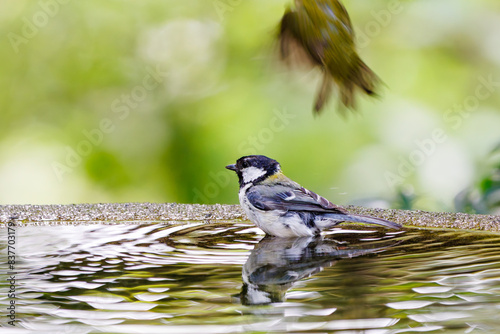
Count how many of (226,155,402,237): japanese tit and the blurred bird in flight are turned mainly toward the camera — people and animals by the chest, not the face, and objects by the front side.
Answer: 0

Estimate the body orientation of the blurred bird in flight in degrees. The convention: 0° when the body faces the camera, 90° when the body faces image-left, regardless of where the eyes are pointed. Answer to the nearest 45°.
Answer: approximately 135°

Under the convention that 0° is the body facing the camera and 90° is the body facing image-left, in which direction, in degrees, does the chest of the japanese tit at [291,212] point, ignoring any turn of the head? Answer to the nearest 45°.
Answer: approximately 90°

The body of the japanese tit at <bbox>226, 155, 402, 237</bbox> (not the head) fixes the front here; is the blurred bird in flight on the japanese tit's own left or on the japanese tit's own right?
on the japanese tit's own right
